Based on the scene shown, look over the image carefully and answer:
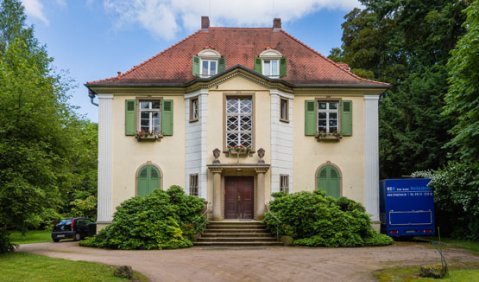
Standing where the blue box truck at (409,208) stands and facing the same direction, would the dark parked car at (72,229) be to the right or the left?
on its left

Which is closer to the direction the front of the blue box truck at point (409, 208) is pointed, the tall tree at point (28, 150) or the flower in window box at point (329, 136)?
the flower in window box

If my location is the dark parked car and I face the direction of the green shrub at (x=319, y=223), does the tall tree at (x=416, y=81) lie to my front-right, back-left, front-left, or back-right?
front-left

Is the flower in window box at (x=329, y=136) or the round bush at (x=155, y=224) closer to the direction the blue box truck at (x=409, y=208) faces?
the flower in window box

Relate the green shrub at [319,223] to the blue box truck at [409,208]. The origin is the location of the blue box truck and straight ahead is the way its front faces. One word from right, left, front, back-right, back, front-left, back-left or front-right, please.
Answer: back-left

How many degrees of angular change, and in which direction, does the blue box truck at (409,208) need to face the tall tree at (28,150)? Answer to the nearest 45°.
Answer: approximately 135° to its left

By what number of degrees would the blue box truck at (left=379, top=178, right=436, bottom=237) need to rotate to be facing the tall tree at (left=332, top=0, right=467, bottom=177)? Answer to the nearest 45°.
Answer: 0° — it already faces it

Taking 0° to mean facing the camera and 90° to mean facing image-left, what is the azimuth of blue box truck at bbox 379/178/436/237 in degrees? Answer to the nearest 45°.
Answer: approximately 180°

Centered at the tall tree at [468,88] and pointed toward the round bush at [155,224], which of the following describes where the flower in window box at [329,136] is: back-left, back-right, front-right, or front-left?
front-right
